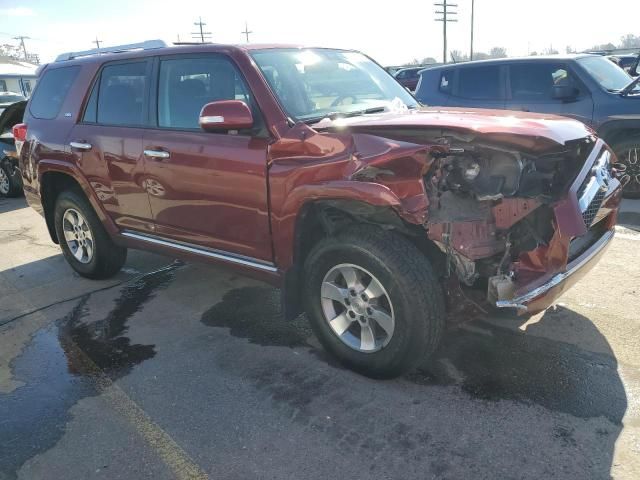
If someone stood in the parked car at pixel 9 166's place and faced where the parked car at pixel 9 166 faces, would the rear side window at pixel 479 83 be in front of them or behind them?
in front

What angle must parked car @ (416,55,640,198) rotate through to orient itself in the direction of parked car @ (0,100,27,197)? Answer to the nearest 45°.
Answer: approximately 135° to its right

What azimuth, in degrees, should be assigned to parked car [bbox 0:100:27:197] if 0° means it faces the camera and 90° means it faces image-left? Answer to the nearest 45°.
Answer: approximately 315°

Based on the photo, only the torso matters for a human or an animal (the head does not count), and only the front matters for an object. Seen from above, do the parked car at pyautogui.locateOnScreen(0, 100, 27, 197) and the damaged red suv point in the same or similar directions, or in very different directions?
same or similar directions

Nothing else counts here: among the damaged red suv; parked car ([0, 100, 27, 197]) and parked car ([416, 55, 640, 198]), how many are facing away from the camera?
0

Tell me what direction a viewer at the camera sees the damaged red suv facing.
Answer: facing the viewer and to the right of the viewer

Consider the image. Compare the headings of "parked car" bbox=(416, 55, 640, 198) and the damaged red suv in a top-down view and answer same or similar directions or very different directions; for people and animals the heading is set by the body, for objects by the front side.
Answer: same or similar directions

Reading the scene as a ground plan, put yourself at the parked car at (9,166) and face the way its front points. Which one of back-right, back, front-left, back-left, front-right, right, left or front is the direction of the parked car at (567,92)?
front

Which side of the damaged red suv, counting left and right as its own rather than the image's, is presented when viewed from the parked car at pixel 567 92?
left

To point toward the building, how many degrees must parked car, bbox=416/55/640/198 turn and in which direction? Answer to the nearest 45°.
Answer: approximately 180°

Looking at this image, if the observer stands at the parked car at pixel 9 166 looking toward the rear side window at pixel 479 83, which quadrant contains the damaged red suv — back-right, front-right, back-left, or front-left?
front-right
